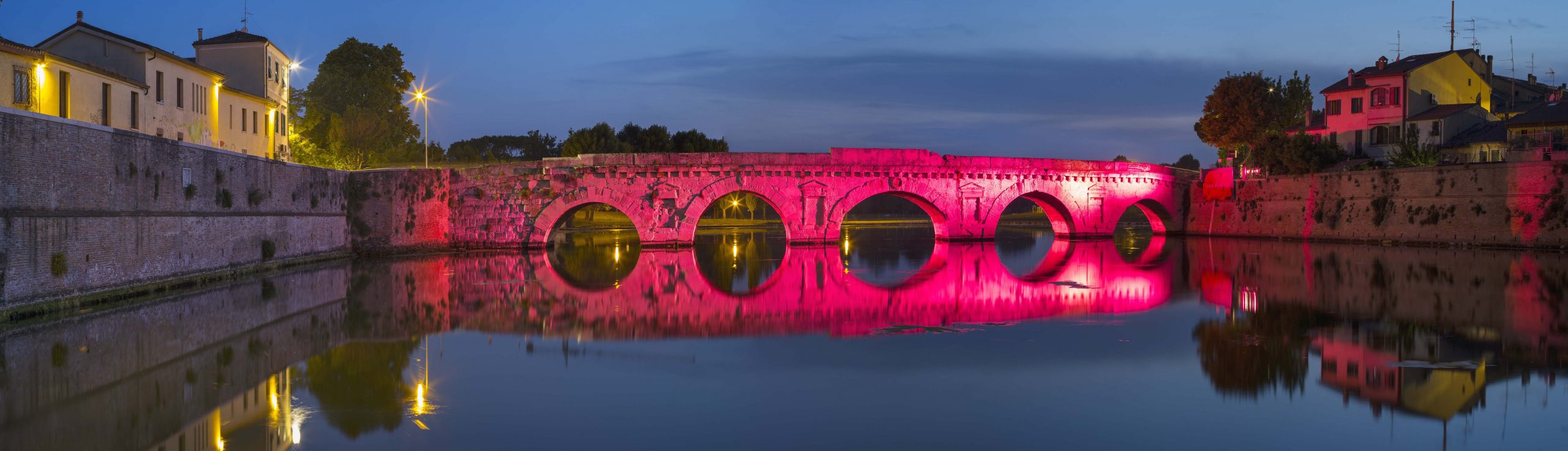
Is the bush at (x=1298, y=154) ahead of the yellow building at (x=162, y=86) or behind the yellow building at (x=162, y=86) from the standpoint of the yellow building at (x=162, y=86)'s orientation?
ahead

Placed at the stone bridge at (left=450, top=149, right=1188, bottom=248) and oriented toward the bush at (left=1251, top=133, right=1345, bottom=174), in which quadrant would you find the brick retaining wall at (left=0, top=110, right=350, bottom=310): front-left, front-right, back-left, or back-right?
back-right

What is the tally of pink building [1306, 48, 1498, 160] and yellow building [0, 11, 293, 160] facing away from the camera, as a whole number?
0

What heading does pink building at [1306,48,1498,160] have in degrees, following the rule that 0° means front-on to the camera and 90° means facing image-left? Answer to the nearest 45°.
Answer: approximately 45°

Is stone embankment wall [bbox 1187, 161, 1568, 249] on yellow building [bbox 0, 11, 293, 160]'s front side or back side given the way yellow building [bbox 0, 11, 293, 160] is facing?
on the front side

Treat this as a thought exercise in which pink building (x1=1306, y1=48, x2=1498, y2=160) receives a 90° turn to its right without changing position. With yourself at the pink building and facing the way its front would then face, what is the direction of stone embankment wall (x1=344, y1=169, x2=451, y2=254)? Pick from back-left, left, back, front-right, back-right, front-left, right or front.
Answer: left

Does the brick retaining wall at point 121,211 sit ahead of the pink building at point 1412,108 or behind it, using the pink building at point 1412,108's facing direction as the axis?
ahead
